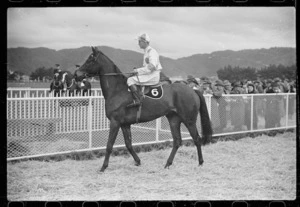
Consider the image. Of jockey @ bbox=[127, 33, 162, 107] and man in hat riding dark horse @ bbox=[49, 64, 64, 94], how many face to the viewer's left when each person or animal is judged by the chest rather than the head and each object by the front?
1

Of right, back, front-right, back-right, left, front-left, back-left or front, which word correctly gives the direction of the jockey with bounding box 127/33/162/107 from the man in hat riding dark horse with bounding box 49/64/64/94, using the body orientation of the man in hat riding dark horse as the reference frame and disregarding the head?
front

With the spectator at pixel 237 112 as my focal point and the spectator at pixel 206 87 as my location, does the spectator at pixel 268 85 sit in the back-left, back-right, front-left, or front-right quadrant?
front-left

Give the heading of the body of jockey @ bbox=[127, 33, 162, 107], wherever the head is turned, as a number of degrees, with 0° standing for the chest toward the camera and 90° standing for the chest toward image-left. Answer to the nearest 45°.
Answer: approximately 90°

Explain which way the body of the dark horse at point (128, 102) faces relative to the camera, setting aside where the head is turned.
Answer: to the viewer's left

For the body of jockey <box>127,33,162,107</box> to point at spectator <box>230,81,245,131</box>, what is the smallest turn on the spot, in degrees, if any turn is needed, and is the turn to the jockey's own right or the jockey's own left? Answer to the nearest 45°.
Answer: approximately 135° to the jockey's own right

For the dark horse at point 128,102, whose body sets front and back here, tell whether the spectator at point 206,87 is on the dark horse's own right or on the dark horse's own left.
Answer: on the dark horse's own right

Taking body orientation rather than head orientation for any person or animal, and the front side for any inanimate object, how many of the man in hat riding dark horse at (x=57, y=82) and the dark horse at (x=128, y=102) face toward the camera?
1

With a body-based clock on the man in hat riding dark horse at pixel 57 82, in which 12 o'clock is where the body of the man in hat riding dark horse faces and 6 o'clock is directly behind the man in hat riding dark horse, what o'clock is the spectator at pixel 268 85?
The spectator is roughly at 10 o'clock from the man in hat riding dark horse.

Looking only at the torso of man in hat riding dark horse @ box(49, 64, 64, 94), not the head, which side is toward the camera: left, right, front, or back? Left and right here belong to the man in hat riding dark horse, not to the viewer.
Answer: front

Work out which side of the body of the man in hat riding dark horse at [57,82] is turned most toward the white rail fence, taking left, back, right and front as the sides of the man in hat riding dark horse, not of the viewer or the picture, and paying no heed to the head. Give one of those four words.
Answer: front

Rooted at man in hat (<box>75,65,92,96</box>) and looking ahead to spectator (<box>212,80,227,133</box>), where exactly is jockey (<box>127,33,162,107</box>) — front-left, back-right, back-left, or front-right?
front-right

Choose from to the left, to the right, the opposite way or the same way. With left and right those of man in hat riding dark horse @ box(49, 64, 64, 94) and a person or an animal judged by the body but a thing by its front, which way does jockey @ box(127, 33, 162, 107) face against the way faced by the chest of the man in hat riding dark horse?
to the right
